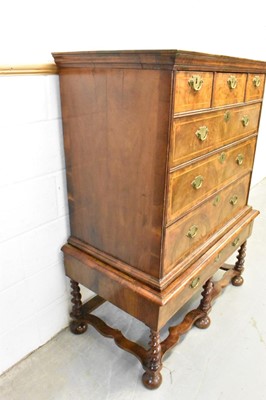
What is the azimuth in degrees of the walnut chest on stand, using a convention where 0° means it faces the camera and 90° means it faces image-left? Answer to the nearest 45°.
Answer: approximately 315°
